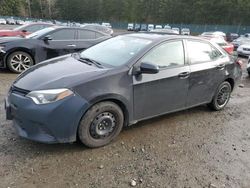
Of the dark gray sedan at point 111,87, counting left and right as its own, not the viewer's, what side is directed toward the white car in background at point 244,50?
back

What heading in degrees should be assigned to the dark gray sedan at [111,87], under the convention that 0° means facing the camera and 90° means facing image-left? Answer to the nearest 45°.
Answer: approximately 45°

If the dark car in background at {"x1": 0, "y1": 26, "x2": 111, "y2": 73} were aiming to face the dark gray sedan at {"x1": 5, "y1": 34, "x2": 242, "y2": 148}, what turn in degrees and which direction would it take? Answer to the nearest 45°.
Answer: approximately 90° to its left

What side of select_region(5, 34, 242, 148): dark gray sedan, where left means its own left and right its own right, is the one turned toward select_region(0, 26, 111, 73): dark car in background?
right

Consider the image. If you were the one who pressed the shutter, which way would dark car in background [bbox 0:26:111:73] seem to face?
facing to the left of the viewer

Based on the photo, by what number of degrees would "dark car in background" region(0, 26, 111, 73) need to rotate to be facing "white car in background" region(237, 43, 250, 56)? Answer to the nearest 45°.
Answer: approximately 135° to its right
